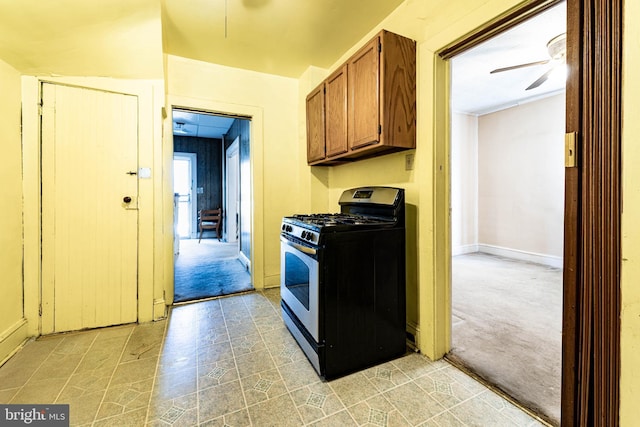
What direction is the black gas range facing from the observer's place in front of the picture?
facing the viewer and to the left of the viewer

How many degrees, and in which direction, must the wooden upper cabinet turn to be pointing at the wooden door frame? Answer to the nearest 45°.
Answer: approximately 90° to its left

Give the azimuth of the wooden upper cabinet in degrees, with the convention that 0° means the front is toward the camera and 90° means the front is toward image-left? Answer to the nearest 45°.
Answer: approximately 45°

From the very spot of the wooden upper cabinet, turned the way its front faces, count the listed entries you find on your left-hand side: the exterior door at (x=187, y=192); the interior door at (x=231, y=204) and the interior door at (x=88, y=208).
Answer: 0

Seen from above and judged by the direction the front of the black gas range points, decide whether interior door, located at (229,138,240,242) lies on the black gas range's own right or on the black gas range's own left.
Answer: on the black gas range's own right

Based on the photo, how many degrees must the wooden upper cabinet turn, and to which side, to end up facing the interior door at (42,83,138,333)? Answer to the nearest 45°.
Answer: approximately 45° to its right

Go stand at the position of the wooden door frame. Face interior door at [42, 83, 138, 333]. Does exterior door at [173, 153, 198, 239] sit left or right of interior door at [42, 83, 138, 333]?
right

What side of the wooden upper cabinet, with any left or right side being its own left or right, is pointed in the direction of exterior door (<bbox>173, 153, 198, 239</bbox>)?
right

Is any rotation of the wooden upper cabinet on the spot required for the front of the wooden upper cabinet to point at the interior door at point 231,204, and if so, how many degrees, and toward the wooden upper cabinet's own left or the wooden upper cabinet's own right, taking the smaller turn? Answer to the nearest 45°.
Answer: approximately 90° to the wooden upper cabinet's own right

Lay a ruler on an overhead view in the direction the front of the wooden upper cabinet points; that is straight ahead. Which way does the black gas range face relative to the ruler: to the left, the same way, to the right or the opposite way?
the same way

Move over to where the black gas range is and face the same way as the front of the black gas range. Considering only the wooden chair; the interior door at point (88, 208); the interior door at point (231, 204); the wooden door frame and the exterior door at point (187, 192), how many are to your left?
1

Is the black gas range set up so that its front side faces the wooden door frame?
no

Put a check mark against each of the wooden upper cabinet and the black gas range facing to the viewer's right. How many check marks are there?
0
